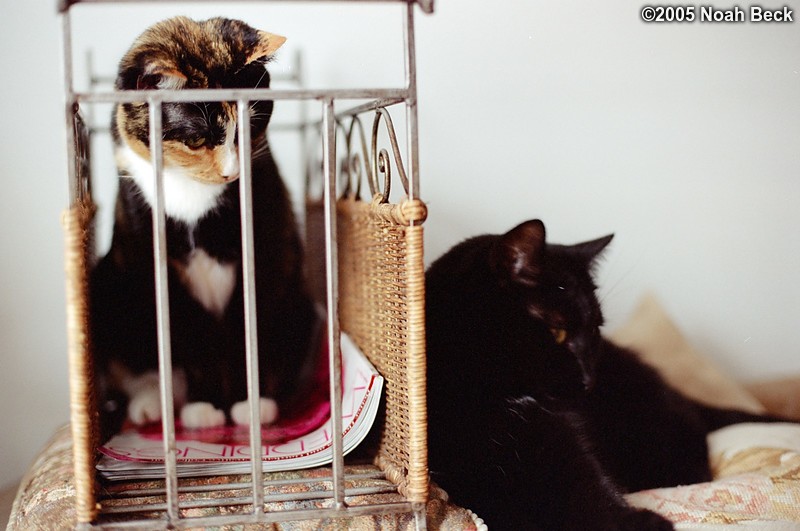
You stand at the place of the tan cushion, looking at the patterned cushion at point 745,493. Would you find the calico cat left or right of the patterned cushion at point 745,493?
right

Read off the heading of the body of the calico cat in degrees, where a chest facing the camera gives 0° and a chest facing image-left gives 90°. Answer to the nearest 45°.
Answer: approximately 0°

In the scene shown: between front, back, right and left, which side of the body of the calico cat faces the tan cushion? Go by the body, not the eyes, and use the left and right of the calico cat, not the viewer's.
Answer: left
